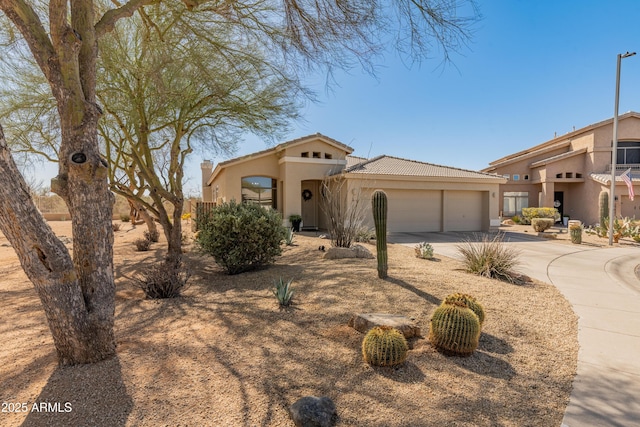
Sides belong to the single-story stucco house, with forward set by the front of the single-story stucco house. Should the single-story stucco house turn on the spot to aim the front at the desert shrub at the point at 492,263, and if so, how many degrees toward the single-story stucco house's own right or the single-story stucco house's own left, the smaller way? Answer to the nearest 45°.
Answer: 0° — it already faces it

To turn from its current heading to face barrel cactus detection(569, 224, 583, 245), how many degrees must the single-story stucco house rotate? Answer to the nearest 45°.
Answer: approximately 90° to its left

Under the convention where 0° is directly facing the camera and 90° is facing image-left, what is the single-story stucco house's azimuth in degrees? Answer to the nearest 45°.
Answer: approximately 0°

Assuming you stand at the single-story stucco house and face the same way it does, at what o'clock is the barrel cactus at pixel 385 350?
The barrel cactus is roughly at 12 o'clock from the single-story stucco house.

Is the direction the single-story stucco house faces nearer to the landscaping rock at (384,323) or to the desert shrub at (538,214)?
the landscaping rock

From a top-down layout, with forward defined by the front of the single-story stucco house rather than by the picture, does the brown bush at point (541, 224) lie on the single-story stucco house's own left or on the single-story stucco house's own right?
on the single-story stucco house's own left

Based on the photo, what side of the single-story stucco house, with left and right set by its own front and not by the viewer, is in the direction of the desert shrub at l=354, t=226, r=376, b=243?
front

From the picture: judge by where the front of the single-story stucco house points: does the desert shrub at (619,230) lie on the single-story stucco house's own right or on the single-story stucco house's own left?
on the single-story stucco house's own left

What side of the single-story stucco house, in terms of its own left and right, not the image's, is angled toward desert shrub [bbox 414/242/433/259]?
front

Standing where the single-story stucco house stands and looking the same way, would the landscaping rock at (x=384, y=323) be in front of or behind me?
in front

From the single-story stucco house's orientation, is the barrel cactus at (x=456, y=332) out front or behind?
out front

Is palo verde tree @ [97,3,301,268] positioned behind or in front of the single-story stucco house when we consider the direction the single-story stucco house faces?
in front

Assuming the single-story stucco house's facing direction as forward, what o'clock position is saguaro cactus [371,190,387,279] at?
The saguaro cactus is roughly at 12 o'clock from the single-story stucco house.

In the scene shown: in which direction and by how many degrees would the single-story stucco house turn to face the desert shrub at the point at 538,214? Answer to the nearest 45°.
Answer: approximately 135° to its left
